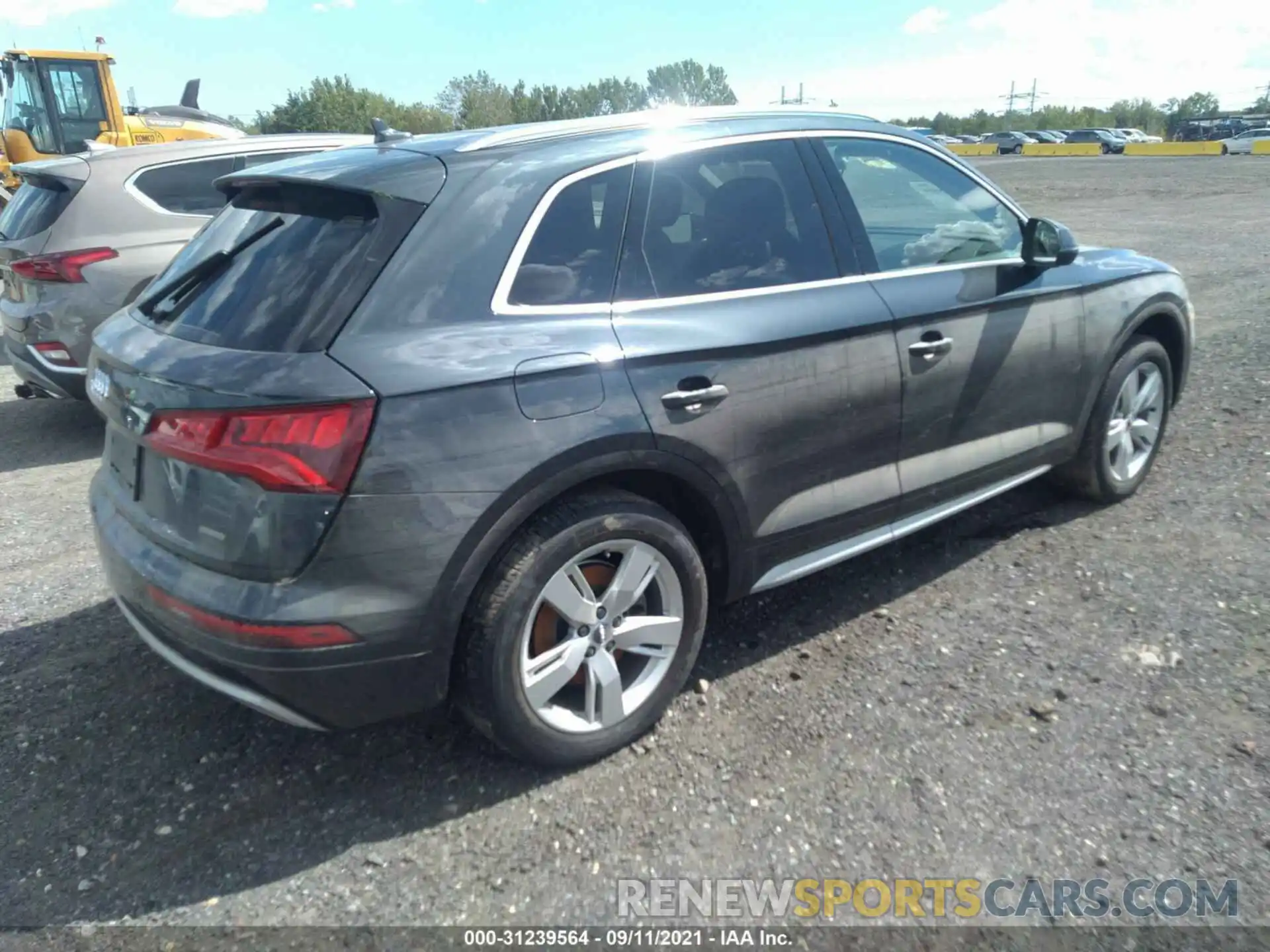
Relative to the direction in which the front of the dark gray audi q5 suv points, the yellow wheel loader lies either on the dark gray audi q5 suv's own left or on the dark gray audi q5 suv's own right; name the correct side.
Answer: on the dark gray audi q5 suv's own left

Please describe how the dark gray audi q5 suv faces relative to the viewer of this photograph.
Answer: facing away from the viewer and to the right of the viewer
